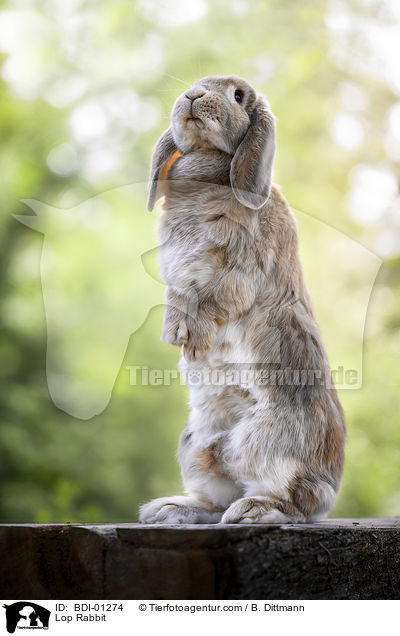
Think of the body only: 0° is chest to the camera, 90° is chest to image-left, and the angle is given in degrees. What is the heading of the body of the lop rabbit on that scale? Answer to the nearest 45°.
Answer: approximately 45°
